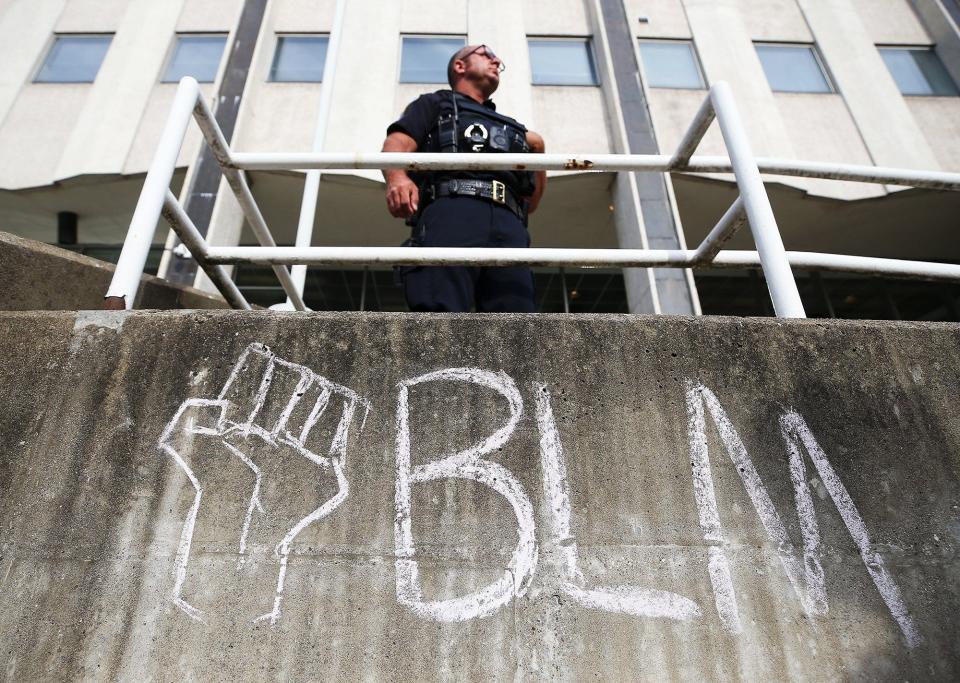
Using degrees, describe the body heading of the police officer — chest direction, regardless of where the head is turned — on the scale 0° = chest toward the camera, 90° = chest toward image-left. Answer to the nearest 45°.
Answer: approximately 315°

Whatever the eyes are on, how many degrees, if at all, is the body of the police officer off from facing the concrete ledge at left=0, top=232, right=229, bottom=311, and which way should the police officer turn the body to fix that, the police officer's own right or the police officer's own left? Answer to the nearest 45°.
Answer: approximately 135° to the police officer's own right
